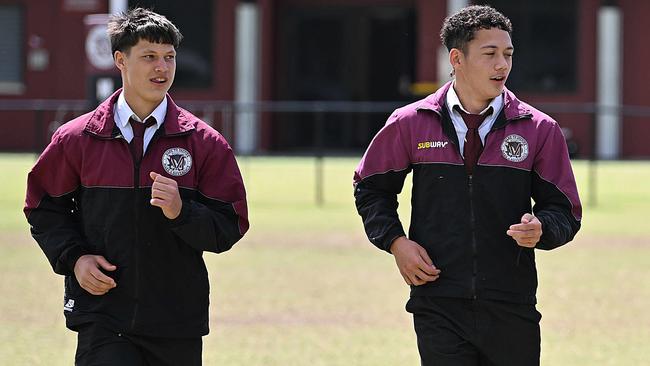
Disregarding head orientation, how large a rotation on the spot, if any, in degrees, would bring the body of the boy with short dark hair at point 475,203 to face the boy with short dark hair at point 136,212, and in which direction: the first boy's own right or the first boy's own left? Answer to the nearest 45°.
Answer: approximately 90° to the first boy's own right

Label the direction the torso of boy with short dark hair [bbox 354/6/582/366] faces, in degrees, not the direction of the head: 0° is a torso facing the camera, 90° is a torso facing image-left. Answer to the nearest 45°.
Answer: approximately 0°

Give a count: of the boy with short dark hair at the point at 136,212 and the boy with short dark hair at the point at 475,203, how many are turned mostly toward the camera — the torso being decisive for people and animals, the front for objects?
2

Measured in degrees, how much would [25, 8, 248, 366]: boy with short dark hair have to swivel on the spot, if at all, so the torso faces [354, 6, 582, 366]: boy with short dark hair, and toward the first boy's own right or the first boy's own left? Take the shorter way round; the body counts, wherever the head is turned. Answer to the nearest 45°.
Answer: approximately 90° to the first boy's own left
